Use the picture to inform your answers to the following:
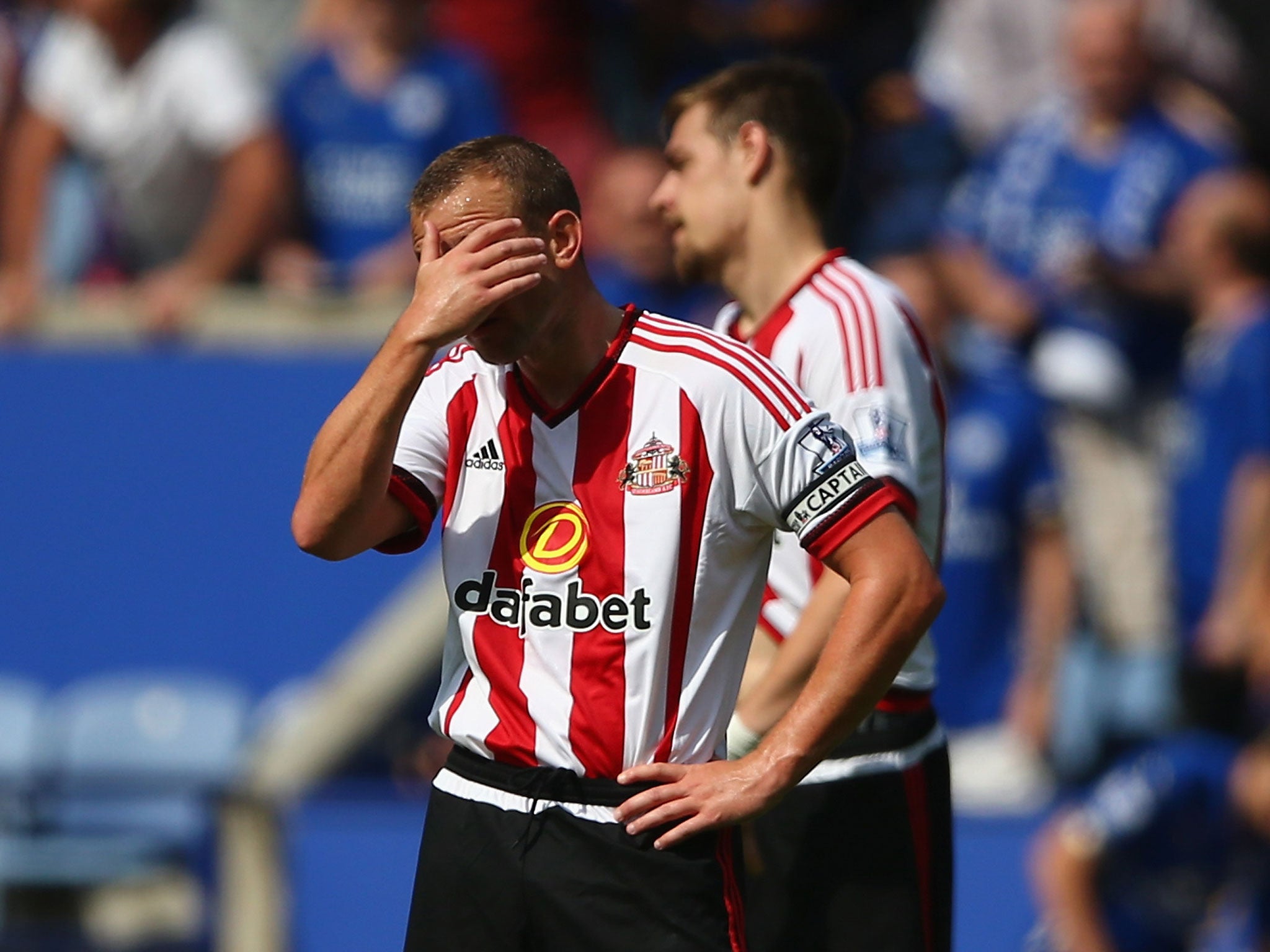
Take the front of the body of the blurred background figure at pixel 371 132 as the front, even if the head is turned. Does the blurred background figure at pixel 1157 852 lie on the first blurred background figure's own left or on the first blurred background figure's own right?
on the first blurred background figure's own left

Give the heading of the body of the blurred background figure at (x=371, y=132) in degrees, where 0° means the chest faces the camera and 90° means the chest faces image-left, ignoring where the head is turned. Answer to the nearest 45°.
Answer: approximately 0°

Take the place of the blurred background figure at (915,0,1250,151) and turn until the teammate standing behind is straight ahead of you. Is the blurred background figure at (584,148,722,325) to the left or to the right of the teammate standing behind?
right

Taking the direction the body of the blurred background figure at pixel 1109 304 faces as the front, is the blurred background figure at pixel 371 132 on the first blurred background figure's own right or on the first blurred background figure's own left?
on the first blurred background figure's own right

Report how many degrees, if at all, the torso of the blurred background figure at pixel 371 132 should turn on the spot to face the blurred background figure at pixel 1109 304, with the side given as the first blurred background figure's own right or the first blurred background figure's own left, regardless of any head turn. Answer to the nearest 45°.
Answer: approximately 90° to the first blurred background figure's own left

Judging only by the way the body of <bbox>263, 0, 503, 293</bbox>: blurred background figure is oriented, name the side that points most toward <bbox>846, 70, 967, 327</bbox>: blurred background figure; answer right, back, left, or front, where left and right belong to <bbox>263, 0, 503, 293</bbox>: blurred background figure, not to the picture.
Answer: left

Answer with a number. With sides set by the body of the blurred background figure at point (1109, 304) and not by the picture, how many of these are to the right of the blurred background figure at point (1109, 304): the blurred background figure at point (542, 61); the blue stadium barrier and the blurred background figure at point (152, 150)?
3

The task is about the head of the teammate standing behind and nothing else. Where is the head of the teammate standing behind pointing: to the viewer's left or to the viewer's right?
to the viewer's left

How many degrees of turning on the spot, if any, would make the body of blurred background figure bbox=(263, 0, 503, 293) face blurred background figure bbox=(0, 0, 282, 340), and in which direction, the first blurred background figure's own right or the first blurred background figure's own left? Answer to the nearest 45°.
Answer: approximately 90° to the first blurred background figure's own right

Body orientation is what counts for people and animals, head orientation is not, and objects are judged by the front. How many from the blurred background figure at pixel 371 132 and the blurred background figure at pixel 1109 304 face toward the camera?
2
